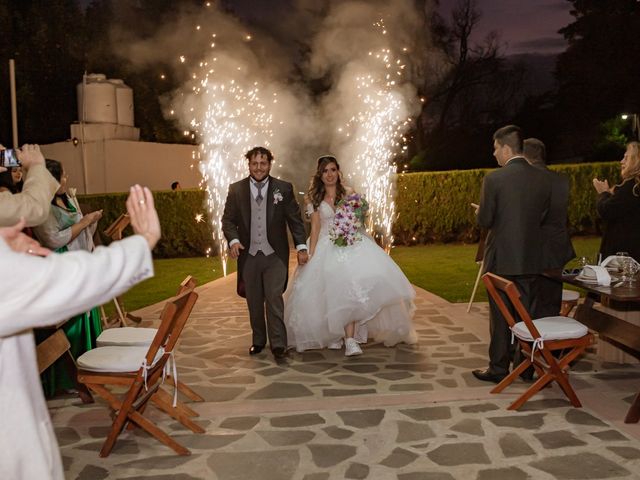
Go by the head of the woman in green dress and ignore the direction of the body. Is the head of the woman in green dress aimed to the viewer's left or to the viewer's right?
to the viewer's right

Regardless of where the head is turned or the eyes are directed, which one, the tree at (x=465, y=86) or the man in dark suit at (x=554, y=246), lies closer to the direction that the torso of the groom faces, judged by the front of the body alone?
the man in dark suit

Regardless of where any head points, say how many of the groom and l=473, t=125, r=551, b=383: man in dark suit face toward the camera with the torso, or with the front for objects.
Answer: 1

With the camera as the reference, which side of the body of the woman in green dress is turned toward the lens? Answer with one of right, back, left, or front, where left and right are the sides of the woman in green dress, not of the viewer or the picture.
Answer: right

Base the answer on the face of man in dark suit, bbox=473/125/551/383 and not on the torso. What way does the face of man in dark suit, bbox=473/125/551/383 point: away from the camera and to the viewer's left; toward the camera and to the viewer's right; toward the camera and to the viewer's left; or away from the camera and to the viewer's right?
away from the camera and to the viewer's left

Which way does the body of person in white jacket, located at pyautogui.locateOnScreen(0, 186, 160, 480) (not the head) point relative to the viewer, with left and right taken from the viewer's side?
facing to the right of the viewer

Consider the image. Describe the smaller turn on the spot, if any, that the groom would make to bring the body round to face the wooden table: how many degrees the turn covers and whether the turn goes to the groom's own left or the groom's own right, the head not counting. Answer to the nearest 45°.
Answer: approximately 45° to the groom's own left

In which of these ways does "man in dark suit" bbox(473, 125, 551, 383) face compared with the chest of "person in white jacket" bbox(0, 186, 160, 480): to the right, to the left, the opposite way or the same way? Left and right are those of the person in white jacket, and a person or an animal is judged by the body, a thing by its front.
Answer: to the left
